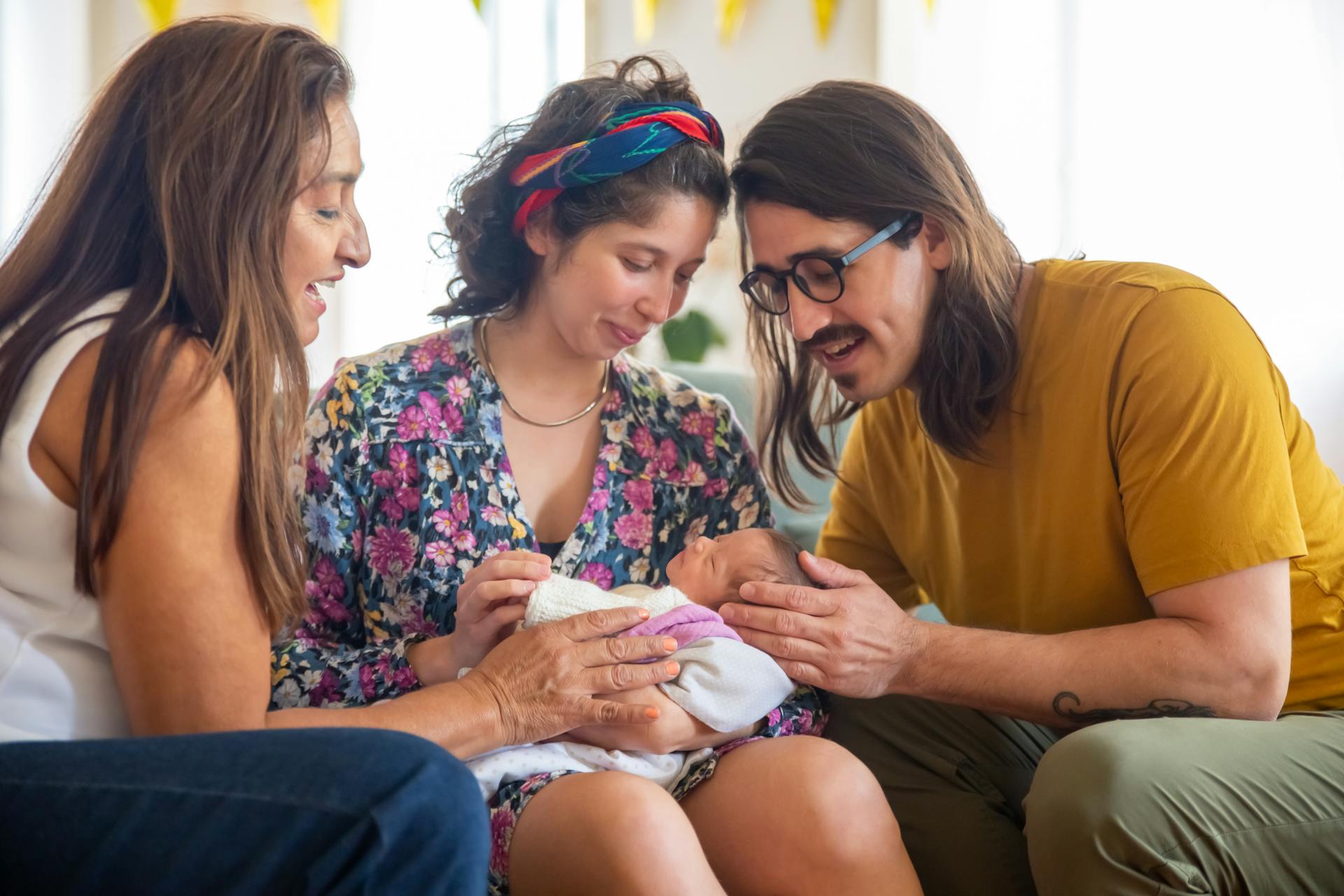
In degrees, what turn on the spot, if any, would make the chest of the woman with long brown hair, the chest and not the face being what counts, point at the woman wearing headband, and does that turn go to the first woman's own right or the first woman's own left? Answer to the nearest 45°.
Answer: approximately 45° to the first woman's own left

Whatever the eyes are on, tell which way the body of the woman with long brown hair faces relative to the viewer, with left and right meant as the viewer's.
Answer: facing to the right of the viewer

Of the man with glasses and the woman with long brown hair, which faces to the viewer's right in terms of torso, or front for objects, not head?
the woman with long brown hair

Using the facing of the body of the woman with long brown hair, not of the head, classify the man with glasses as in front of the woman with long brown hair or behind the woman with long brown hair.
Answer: in front

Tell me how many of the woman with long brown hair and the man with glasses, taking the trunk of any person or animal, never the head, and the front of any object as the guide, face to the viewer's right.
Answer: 1

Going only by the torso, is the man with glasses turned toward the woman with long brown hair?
yes

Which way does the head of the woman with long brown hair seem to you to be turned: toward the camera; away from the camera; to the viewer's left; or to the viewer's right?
to the viewer's right

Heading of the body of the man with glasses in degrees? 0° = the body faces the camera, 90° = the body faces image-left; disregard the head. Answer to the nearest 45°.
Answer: approximately 45°

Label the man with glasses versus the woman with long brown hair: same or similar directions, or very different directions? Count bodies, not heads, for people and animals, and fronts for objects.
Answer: very different directions
